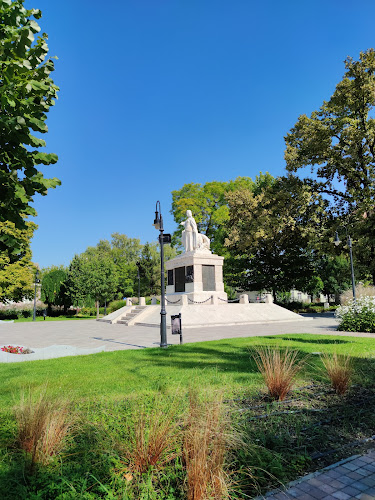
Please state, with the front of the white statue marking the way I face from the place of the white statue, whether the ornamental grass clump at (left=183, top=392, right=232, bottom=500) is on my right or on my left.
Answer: on my left

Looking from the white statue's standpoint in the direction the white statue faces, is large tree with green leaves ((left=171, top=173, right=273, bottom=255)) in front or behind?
behind

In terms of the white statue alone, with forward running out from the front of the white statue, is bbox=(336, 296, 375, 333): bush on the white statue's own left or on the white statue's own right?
on the white statue's own left

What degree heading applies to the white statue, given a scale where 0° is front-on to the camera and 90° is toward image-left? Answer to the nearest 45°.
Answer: approximately 45°

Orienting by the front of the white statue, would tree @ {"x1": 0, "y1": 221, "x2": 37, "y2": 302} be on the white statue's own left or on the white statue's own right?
on the white statue's own right

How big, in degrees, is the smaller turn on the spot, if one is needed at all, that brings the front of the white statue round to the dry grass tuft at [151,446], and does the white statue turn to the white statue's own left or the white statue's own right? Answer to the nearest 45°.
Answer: approximately 45° to the white statue's own left

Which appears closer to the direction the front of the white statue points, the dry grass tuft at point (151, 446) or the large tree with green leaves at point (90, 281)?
the dry grass tuft

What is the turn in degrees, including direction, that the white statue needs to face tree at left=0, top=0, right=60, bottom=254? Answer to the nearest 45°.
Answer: approximately 45° to its left

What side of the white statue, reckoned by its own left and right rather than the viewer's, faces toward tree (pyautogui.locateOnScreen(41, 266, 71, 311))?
right

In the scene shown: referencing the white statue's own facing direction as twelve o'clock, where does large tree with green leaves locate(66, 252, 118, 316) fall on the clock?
The large tree with green leaves is roughly at 3 o'clock from the white statue.

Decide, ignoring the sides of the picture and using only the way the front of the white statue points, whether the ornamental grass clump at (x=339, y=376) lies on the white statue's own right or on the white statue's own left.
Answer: on the white statue's own left
